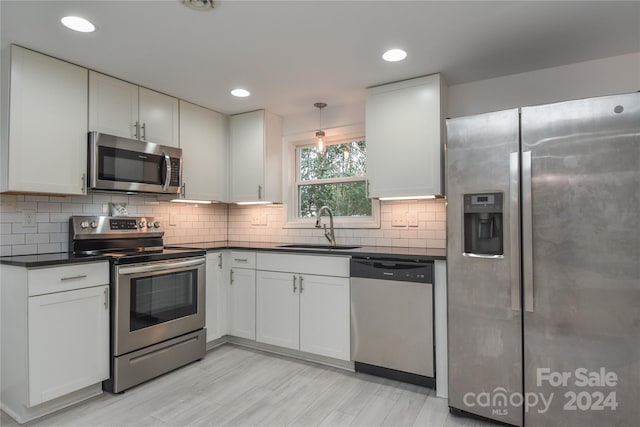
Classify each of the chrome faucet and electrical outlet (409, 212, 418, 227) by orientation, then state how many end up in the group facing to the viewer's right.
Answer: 0

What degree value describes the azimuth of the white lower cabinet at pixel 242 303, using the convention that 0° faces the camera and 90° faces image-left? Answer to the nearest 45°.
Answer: approximately 45°

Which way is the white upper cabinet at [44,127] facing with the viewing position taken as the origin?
facing the viewer and to the right of the viewer

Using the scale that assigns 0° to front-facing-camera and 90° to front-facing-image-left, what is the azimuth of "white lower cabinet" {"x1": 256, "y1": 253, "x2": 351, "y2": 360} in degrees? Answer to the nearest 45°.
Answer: approximately 45°

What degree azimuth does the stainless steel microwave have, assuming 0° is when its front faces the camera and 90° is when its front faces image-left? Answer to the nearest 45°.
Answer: approximately 315°

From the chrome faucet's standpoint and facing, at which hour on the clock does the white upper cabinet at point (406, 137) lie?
The white upper cabinet is roughly at 9 o'clock from the chrome faucet.

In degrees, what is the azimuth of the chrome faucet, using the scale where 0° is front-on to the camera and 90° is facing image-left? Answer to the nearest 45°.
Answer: approximately 45°

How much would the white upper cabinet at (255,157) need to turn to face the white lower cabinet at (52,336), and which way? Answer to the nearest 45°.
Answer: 0° — it already faces it

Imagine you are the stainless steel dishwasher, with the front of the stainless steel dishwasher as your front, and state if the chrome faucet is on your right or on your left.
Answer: on your right

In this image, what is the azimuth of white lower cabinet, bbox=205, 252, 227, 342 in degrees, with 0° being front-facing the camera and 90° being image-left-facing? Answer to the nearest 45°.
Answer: approximately 315°
